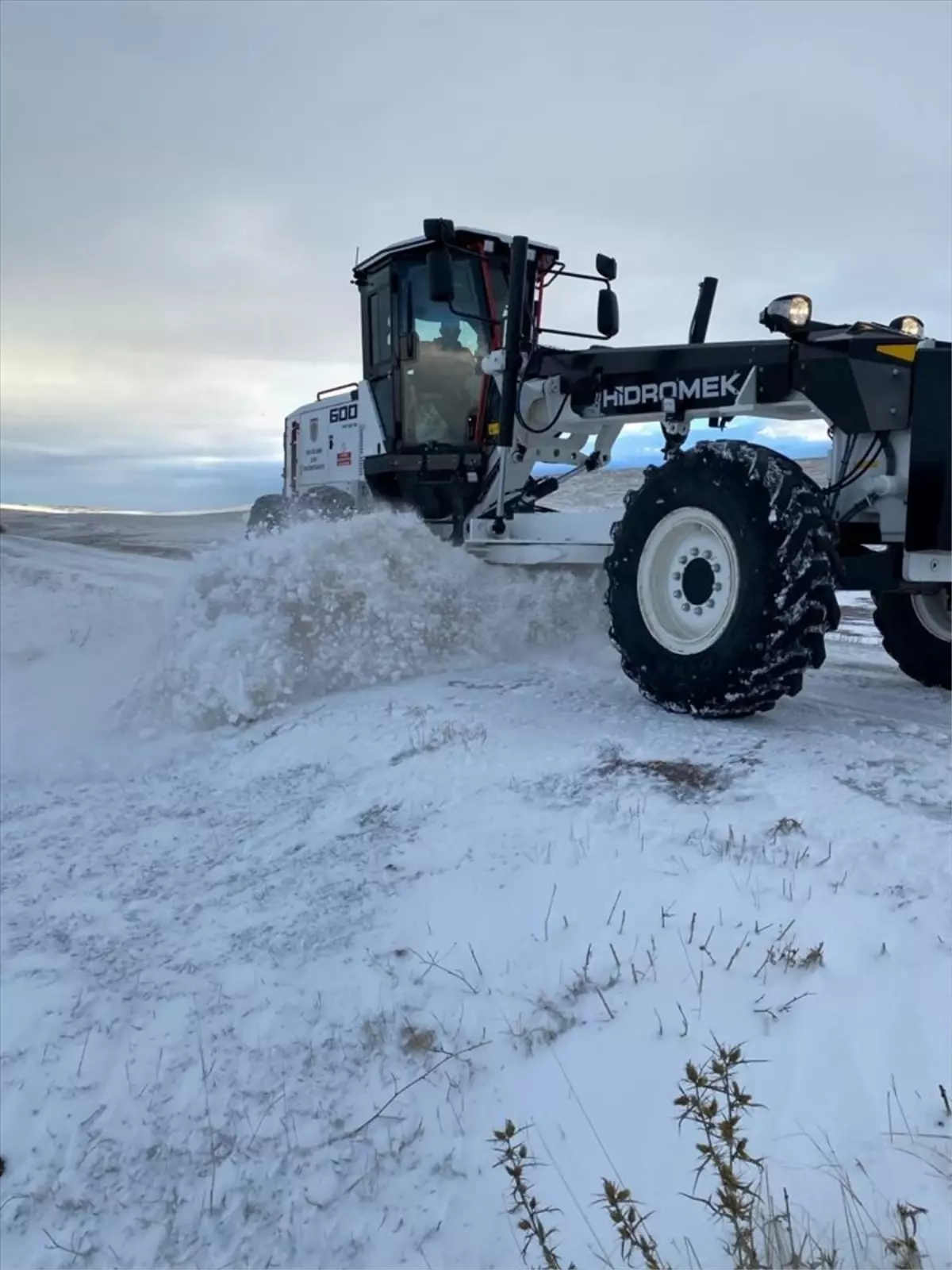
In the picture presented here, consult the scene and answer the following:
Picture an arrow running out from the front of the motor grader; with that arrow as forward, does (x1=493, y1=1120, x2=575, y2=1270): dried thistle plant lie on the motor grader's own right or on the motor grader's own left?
on the motor grader's own right

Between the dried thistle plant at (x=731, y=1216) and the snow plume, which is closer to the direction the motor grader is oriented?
the dried thistle plant

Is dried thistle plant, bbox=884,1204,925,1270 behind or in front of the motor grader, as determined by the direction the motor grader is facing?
in front

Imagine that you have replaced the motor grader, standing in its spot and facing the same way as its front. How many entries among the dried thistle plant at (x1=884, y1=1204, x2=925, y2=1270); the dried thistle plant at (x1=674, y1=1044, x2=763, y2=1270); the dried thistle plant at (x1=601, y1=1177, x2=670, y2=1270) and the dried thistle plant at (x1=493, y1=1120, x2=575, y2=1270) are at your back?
0

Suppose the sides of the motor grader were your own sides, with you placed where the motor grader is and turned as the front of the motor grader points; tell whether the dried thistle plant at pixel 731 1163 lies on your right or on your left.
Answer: on your right

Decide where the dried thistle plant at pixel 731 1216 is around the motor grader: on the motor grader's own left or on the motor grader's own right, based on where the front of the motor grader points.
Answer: on the motor grader's own right

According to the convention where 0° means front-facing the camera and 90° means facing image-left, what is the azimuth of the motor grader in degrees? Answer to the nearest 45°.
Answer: approximately 315°

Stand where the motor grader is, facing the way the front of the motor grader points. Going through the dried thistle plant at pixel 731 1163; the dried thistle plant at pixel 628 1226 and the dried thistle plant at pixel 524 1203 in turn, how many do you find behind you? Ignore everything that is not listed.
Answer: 0

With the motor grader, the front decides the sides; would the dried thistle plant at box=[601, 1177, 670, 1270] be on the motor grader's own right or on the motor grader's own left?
on the motor grader's own right

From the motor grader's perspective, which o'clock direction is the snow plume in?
The snow plume is roughly at 5 o'clock from the motor grader.
